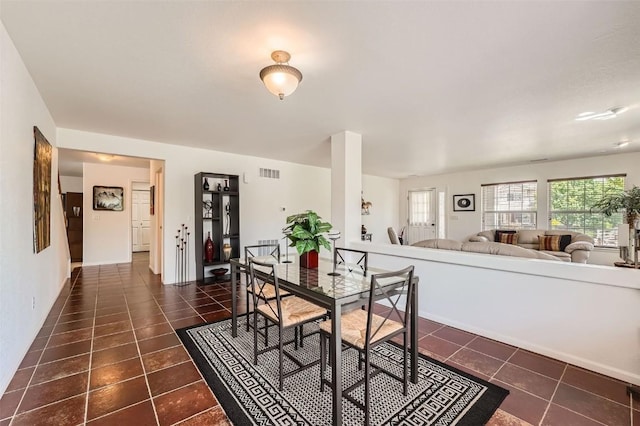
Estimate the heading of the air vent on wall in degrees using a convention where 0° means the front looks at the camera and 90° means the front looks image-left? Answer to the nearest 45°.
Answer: approximately 315°

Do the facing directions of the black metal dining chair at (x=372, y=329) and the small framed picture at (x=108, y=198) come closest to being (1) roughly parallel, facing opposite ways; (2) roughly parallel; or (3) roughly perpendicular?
roughly parallel, facing opposite ways

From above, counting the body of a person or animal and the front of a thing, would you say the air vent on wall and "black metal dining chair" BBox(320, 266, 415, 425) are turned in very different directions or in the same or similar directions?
very different directions

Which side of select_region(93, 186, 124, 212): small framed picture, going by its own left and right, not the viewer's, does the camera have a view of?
front

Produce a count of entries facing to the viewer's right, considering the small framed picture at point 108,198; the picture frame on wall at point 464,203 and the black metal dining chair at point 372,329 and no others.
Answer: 0

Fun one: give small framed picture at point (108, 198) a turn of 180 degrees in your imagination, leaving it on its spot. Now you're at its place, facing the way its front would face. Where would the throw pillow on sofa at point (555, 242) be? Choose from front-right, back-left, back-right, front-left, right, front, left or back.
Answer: back-right

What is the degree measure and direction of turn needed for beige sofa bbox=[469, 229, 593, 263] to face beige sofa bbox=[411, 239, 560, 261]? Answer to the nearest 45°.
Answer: approximately 45° to its left

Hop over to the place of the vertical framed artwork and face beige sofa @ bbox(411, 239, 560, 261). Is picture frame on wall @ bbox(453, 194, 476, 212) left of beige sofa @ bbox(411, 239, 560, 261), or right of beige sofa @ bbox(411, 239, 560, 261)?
left

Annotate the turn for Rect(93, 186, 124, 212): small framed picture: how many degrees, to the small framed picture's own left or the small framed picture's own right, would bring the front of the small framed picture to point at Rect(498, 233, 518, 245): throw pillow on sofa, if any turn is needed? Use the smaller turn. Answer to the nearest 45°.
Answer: approximately 45° to the small framed picture's own left

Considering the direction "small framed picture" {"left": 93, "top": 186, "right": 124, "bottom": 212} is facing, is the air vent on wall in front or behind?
in front

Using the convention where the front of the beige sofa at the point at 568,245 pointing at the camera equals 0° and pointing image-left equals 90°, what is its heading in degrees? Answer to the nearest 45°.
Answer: approximately 45°

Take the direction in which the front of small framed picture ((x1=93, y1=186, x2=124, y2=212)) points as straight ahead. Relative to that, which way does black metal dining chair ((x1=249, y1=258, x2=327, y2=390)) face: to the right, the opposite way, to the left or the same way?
to the left

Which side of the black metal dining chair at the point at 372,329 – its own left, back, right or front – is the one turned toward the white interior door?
front

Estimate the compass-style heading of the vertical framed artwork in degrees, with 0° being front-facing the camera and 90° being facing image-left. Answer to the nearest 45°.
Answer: approximately 270°

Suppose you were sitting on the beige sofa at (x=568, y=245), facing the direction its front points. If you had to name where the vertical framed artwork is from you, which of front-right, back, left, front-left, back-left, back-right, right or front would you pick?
front

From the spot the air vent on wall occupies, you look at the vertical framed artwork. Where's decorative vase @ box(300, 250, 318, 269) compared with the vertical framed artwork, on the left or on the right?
left
